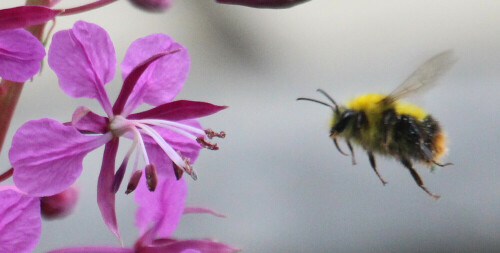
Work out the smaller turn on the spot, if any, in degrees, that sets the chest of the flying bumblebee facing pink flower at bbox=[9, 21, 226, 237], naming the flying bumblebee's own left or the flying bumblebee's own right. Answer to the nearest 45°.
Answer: approximately 45° to the flying bumblebee's own left

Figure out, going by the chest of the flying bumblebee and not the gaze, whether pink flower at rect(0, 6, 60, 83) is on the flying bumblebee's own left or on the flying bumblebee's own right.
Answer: on the flying bumblebee's own left

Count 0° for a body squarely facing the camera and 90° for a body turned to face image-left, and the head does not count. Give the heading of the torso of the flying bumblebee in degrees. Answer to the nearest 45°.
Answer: approximately 90°

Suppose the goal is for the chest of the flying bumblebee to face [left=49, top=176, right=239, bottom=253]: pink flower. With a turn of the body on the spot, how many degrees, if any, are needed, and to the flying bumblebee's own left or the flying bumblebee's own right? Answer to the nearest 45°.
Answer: approximately 45° to the flying bumblebee's own left
